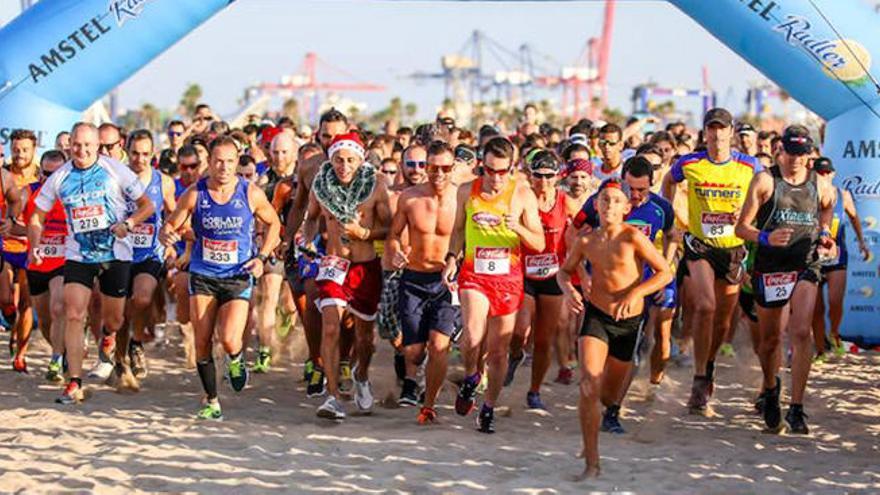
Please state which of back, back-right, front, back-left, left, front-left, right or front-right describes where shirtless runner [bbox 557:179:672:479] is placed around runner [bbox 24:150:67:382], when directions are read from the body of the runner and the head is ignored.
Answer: front-left

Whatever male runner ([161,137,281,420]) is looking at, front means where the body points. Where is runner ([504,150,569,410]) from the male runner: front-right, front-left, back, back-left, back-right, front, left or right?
left

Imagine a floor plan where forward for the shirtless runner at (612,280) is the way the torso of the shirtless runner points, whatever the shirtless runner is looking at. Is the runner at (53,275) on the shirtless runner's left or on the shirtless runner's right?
on the shirtless runner's right

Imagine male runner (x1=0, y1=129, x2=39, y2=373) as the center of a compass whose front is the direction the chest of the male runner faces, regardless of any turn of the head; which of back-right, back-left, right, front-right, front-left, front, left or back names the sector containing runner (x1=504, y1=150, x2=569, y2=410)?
front-left

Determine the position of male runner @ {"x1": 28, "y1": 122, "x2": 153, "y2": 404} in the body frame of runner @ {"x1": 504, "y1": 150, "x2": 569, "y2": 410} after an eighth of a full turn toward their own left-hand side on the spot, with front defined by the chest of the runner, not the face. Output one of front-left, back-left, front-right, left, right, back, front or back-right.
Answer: back-right

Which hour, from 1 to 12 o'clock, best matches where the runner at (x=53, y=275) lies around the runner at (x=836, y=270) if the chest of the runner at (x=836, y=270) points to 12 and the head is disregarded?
the runner at (x=53, y=275) is roughly at 2 o'clock from the runner at (x=836, y=270).

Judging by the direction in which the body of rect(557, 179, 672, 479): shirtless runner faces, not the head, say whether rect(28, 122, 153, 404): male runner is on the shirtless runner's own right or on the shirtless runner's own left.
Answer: on the shirtless runner's own right
